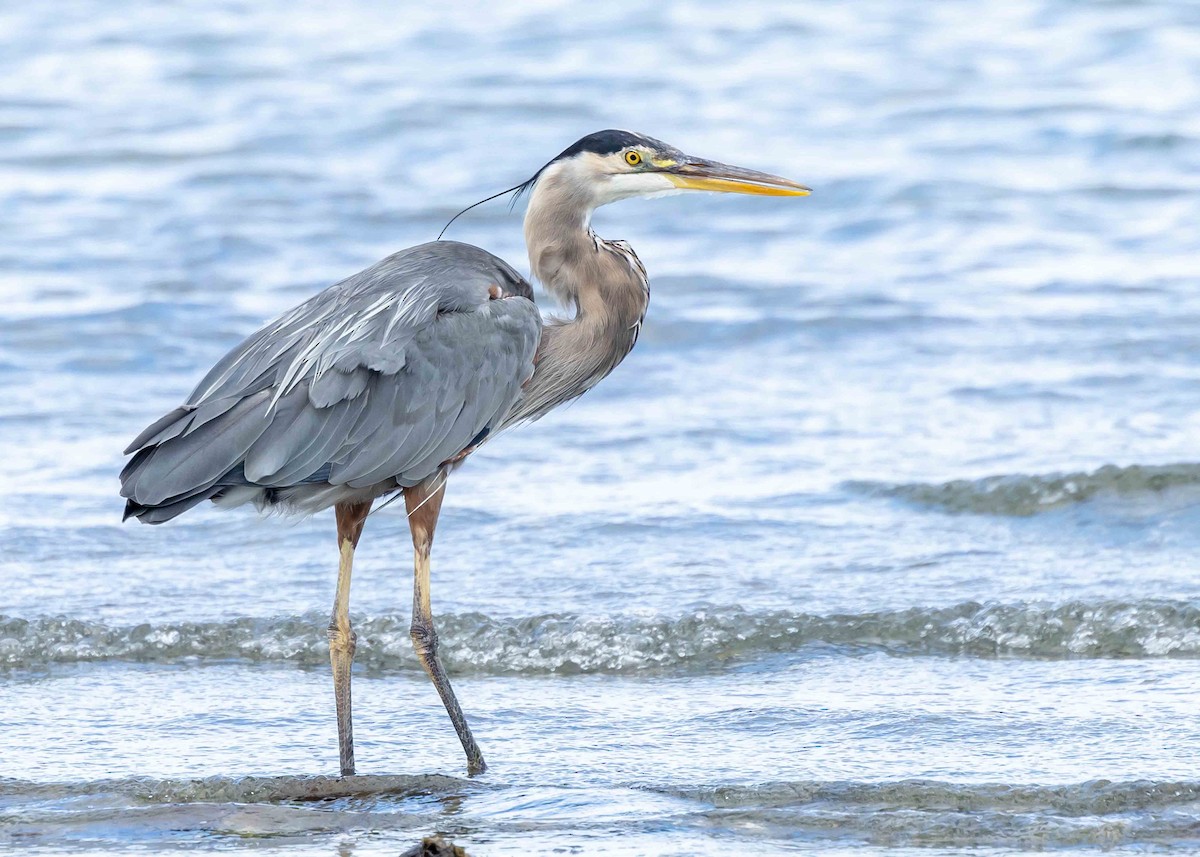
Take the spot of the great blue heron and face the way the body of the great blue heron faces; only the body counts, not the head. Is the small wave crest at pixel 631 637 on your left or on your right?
on your left

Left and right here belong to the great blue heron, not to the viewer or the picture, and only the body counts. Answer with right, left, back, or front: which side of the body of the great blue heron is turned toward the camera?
right

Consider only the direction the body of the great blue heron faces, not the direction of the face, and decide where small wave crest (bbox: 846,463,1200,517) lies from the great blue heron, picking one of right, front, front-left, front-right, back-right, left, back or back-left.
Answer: front-left

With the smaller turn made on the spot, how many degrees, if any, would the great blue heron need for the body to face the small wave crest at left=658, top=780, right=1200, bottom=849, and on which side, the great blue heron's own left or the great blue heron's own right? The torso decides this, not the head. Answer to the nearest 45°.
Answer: approximately 45° to the great blue heron's own right
